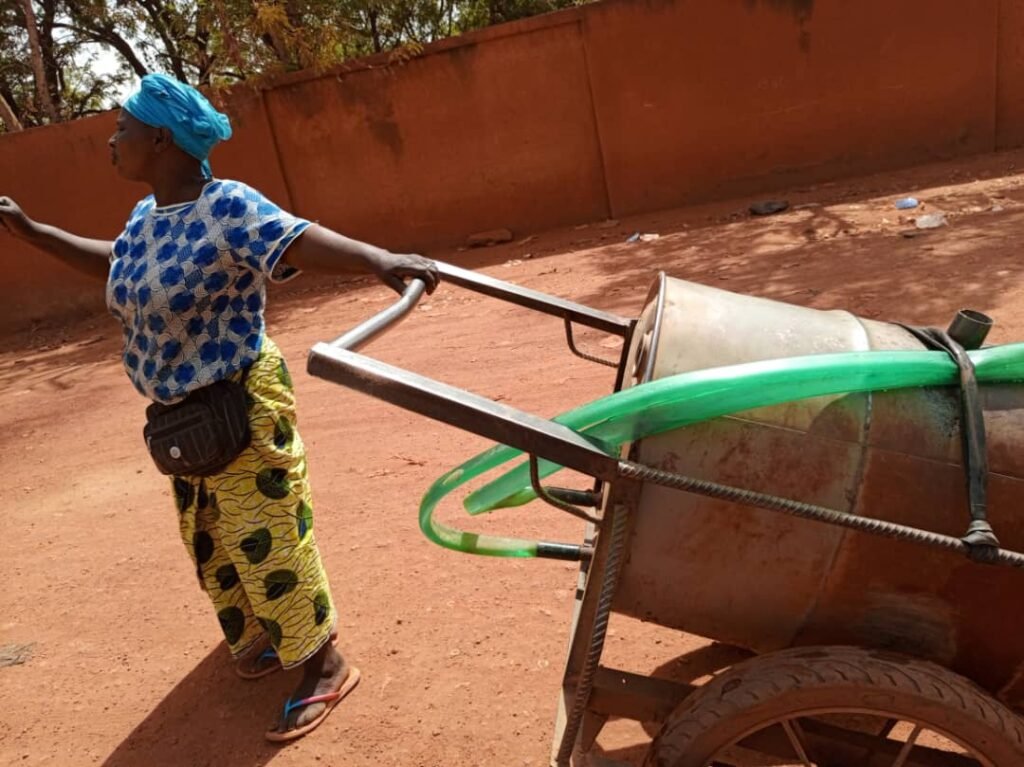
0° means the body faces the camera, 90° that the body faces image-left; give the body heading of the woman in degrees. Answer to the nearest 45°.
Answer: approximately 45°

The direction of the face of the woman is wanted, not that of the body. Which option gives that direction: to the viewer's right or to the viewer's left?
to the viewer's left

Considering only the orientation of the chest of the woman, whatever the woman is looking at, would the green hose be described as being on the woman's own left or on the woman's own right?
on the woman's own left

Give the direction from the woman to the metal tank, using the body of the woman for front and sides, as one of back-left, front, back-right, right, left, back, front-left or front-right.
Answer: left
